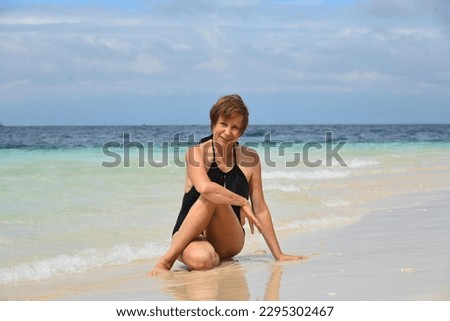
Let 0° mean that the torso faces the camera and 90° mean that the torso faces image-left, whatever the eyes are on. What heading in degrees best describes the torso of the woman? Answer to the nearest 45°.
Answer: approximately 0°
